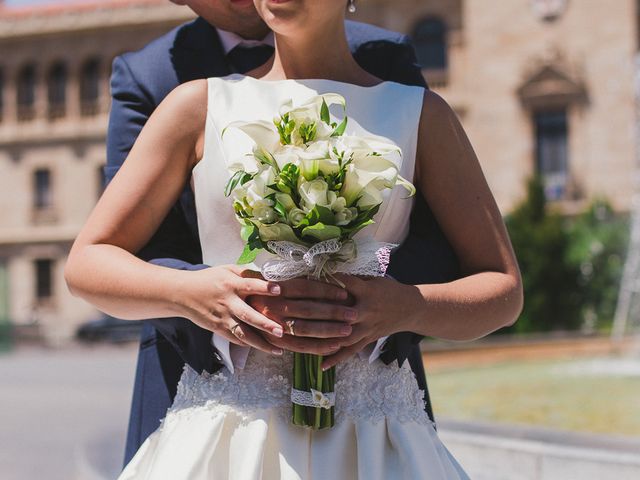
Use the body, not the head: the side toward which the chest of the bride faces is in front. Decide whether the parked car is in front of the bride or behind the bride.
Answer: behind
